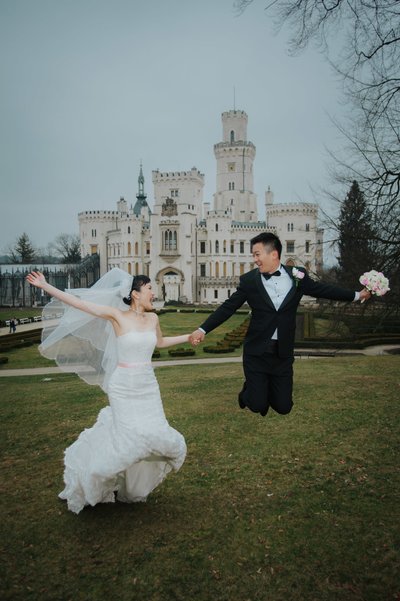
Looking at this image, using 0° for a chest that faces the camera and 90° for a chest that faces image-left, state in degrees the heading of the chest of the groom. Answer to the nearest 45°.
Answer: approximately 0°

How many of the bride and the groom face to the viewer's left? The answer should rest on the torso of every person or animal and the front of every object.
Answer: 0

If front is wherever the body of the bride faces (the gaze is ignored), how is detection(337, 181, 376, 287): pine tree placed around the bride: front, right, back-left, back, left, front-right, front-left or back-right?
left

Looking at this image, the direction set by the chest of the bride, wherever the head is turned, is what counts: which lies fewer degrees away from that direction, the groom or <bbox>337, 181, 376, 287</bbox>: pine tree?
the groom

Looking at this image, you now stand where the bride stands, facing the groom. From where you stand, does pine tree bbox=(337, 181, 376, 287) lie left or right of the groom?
left

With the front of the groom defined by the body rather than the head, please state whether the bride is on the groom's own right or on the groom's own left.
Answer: on the groom's own right

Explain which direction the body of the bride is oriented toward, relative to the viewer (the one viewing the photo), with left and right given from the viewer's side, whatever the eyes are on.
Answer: facing the viewer and to the right of the viewer

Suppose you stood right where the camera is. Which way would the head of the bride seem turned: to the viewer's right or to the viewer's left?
to the viewer's right

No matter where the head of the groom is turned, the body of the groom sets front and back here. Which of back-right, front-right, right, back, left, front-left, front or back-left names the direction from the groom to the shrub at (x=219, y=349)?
back

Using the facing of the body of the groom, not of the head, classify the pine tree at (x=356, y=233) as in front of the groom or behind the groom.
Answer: behind
